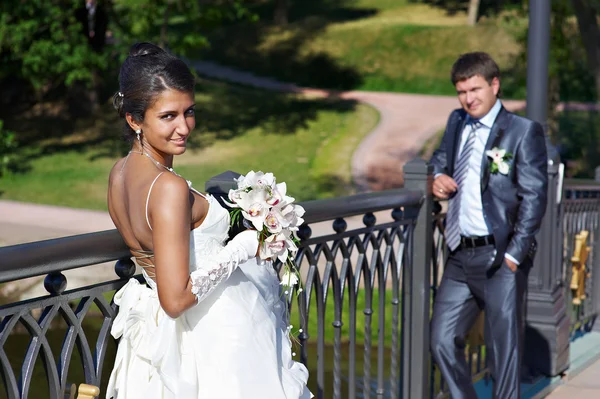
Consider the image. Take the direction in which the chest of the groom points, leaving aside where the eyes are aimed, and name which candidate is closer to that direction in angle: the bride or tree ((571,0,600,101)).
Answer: the bride

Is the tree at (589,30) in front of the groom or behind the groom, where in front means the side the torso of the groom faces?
behind

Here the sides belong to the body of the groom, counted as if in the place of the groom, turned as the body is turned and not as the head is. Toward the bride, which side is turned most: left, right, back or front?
front

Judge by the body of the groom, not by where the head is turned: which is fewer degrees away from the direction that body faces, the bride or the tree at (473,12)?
the bride

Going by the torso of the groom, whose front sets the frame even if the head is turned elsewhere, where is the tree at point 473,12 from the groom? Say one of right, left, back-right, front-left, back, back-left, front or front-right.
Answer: back-right

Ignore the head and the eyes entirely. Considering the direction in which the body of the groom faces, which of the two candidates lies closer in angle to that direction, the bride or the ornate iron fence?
the bride

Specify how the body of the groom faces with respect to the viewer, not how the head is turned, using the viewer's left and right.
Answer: facing the viewer and to the left of the viewer
